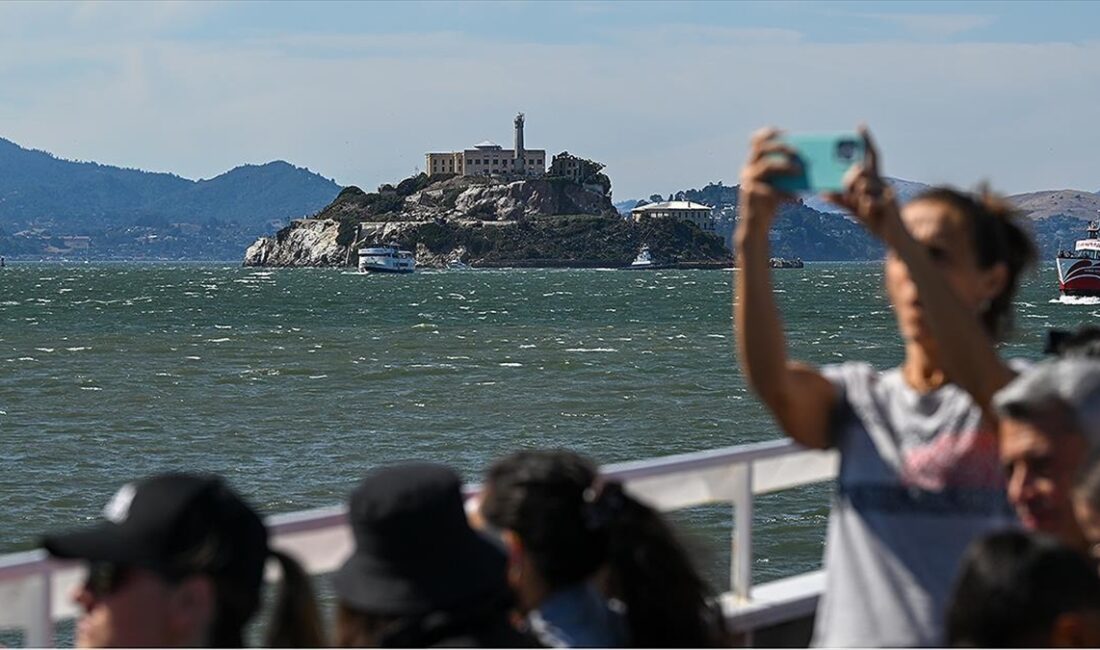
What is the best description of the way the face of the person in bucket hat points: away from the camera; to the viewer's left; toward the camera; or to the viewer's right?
away from the camera

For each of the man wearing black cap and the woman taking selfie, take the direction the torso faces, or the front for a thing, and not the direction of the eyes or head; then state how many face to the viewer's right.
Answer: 0

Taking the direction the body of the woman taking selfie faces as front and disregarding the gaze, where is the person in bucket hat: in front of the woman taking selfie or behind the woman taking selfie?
in front

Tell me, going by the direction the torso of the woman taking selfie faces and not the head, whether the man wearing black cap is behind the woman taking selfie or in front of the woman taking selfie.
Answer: in front

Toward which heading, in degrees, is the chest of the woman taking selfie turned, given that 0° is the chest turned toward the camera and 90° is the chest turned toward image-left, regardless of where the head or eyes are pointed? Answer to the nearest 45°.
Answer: approximately 45°

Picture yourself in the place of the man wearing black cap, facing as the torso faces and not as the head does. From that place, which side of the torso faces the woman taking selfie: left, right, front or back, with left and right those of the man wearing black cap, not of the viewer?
back

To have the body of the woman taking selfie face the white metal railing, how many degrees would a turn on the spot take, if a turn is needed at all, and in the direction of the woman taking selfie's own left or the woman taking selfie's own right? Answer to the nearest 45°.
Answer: approximately 90° to the woman taking selfie's own right

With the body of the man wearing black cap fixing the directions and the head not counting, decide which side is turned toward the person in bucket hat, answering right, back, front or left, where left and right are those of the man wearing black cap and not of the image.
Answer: back

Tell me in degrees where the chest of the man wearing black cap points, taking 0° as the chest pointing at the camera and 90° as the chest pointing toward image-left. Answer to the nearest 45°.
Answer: approximately 90°
